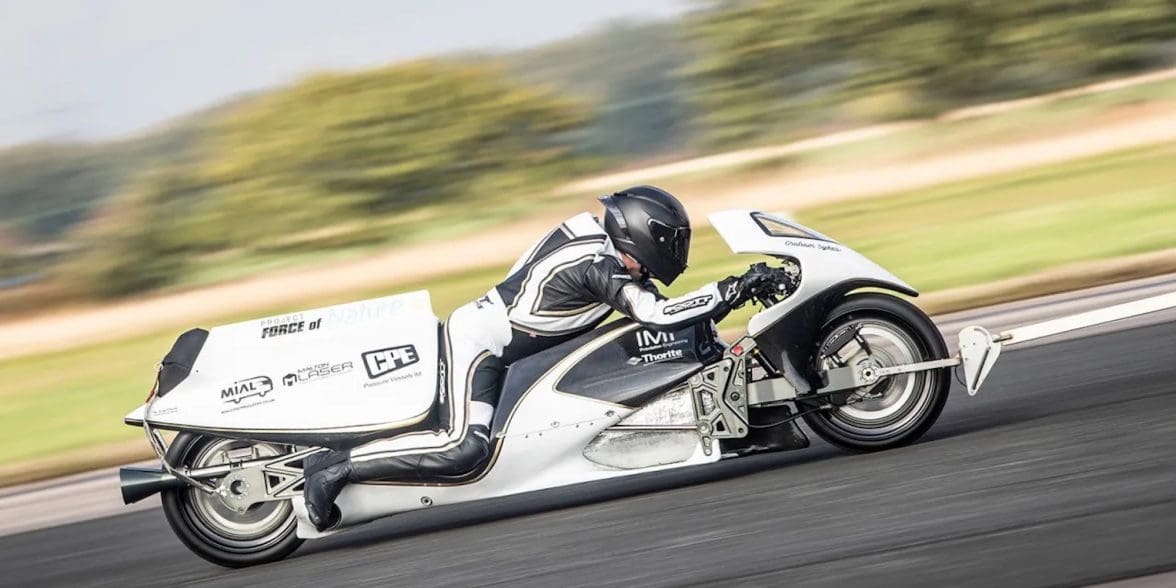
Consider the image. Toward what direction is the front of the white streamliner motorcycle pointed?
to the viewer's right

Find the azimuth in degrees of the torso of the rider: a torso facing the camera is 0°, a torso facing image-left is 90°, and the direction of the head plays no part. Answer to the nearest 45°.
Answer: approximately 270°

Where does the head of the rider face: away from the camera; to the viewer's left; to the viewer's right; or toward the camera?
to the viewer's right

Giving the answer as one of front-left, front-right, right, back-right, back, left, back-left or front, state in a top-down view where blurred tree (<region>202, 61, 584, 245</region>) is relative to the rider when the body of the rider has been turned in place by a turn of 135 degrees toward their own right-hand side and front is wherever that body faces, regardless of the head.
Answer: back-right

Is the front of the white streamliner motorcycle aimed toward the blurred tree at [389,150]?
no
